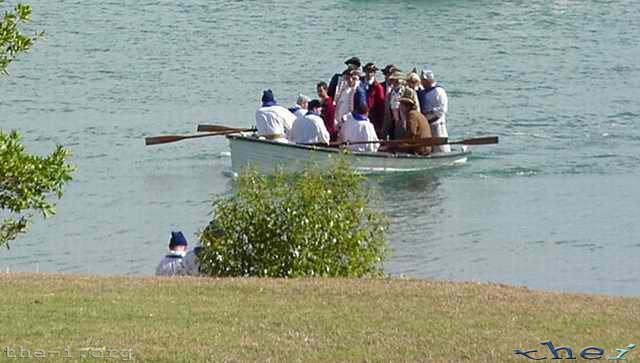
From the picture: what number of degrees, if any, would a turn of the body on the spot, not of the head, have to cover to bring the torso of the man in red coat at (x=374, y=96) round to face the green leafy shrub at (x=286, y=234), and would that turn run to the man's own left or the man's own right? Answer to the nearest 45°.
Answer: approximately 45° to the man's own left

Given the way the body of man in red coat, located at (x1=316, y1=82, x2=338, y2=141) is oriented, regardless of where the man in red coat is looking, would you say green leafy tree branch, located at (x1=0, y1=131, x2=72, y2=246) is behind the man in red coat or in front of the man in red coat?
in front

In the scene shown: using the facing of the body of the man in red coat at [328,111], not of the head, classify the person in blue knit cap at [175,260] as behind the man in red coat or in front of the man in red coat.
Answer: in front

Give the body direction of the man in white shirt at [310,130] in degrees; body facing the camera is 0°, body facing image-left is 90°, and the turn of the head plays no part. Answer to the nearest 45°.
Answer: approximately 225°

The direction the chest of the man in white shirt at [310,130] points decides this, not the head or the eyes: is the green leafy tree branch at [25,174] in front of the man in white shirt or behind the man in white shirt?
behind

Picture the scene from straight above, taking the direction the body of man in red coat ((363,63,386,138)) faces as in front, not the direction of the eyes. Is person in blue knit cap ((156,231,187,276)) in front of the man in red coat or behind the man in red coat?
in front

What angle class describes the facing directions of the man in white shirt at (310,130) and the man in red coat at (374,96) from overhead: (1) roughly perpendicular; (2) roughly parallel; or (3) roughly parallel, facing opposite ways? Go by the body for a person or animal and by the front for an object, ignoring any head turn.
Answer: roughly parallel, facing opposite ways

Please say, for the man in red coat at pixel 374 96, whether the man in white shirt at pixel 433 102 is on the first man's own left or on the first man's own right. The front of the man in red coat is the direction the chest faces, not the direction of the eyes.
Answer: on the first man's own left

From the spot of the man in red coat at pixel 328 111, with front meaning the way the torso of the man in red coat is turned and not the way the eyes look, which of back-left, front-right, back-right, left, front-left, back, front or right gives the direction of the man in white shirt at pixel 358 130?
left

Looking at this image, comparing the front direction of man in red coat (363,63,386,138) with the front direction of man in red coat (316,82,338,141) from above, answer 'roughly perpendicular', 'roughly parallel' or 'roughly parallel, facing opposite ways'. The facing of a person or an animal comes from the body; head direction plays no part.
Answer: roughly parallel

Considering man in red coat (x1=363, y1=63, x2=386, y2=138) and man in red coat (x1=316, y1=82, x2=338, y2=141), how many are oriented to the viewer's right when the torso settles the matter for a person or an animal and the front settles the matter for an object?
0

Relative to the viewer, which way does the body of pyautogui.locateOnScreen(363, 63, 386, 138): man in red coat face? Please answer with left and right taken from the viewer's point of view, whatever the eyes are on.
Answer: facing the viewer and to the left of the viewer

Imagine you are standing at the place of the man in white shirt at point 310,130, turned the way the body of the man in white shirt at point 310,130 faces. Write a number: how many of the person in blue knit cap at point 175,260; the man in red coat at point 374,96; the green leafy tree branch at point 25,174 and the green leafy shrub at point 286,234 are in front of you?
1
